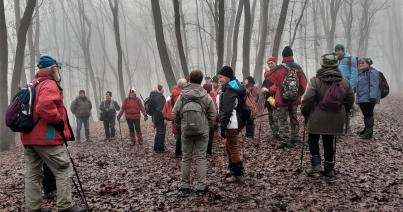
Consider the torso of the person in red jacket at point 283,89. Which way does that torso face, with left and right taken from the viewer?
facing away from the viewer

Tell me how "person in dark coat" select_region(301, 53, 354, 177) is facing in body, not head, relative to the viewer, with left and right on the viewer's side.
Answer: facing away from the viewer

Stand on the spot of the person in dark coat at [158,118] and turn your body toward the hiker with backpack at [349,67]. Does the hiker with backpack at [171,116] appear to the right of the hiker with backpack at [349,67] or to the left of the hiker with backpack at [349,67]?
right

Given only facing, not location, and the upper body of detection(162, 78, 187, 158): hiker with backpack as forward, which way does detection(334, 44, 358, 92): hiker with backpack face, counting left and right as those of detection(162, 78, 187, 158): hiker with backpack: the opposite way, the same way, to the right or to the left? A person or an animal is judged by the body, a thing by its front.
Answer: the opposite way

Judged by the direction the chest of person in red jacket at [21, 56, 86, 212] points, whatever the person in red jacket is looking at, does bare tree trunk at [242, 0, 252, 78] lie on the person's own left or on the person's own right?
on the person's own left

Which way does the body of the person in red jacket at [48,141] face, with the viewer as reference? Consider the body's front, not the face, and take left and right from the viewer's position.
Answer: facing to the right of the viewer

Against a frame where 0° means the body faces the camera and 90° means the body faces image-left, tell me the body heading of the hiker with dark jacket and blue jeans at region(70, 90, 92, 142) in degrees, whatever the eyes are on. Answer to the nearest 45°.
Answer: approximately 0°
